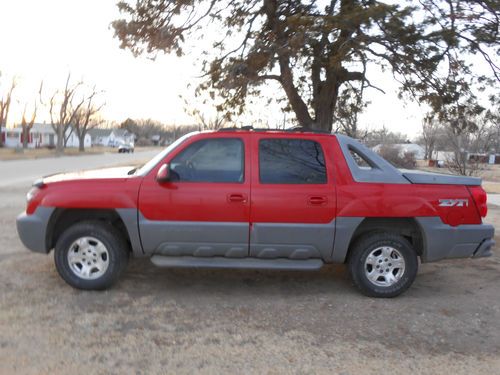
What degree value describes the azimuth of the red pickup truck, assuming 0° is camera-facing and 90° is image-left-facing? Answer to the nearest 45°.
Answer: approximately 90°
